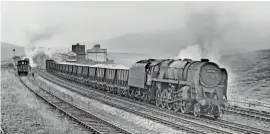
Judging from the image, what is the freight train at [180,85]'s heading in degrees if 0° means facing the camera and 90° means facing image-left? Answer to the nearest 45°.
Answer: approximately 315°
